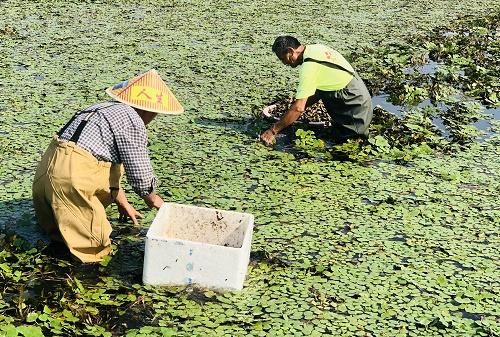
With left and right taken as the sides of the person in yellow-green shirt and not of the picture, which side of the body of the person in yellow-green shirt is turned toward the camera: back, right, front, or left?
left

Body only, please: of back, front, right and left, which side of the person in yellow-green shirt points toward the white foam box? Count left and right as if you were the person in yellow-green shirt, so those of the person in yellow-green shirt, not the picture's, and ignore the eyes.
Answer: left

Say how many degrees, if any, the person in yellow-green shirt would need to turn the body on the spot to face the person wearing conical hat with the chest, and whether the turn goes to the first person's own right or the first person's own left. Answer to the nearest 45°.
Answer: approximately 45° to the first person's own left
